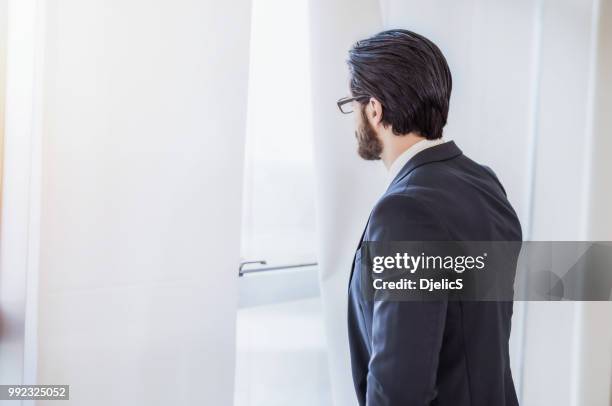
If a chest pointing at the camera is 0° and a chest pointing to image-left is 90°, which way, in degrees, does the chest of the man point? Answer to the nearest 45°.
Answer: approximately 135°

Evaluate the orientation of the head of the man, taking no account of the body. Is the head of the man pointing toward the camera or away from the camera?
away from the camera
